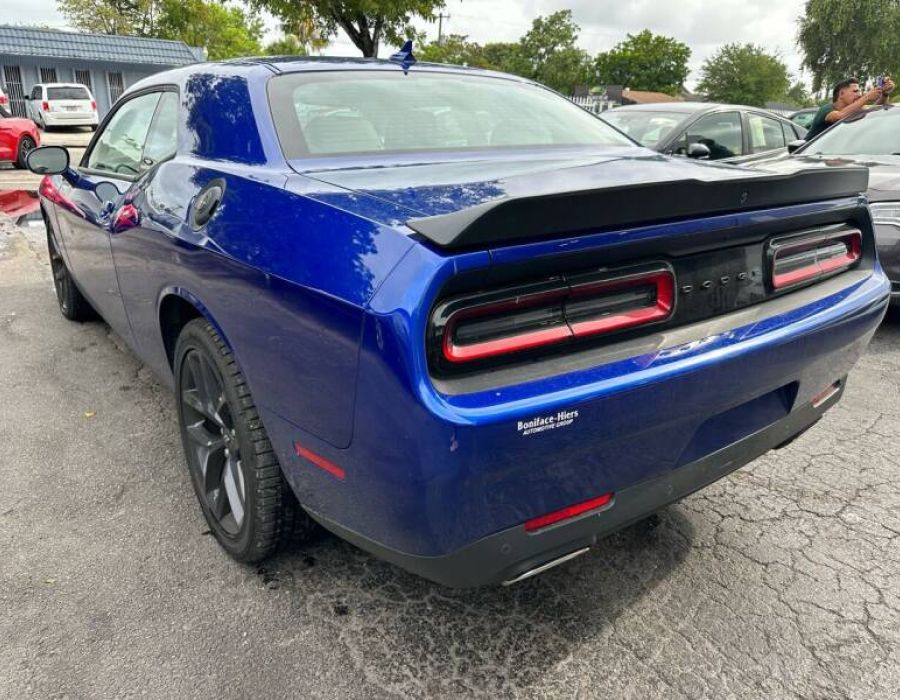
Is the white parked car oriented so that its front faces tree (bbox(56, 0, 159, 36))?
yes

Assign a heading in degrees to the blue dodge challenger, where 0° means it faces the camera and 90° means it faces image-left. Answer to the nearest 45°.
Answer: approximately 135°

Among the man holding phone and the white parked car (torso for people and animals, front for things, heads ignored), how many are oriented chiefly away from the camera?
1

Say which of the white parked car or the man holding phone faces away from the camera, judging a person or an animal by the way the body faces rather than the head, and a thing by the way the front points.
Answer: the white parked car

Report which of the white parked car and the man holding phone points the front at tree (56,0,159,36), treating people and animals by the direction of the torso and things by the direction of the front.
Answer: the white parked car

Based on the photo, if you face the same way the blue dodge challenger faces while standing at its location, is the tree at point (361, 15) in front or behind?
in front

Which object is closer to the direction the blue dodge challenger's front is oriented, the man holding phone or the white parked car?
the white parked car

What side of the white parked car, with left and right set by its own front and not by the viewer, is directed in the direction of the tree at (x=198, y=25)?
front

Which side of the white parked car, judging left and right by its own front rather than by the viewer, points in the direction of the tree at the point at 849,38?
right

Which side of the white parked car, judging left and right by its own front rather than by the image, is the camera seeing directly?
back

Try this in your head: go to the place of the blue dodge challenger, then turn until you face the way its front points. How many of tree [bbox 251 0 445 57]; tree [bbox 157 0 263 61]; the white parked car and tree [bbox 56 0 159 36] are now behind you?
0

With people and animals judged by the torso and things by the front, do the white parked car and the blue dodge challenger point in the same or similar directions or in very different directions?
same or similar directions
